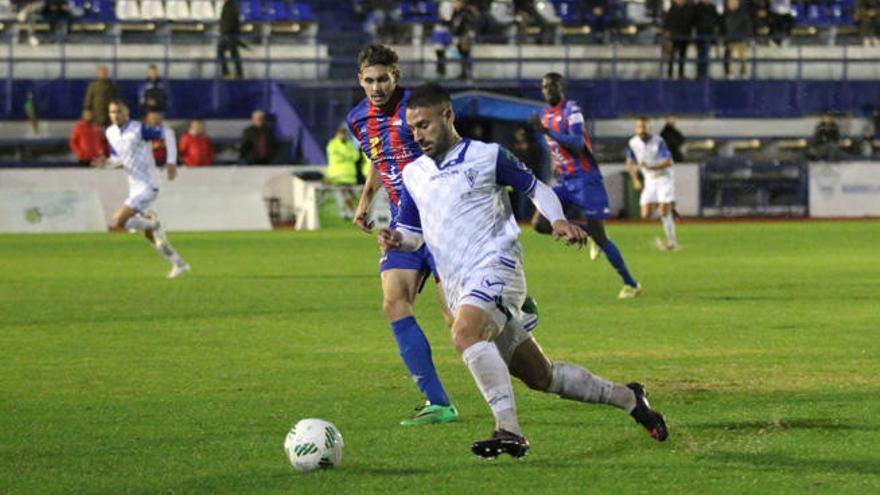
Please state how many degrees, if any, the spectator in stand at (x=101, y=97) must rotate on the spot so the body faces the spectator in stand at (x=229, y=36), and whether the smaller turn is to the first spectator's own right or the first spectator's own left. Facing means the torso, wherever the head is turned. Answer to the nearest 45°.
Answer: approximately 135° to the first spectator's own left

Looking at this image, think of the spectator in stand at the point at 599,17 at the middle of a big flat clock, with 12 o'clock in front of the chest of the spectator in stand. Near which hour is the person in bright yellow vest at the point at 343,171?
The person in bright yellow vest is roughly at 1 o'clock from the spectator in stand.

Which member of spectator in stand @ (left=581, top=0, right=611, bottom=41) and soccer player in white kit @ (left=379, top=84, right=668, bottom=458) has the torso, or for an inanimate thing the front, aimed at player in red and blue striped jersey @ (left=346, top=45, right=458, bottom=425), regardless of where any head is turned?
the spectator in stand

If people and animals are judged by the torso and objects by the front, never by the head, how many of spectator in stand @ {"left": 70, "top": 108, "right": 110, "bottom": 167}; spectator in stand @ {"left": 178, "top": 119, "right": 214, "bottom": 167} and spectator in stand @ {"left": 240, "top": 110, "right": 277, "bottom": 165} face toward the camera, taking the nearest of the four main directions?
3

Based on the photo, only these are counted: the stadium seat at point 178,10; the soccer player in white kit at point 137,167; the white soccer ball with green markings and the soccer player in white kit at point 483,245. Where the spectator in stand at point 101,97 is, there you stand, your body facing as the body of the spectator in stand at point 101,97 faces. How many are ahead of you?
3

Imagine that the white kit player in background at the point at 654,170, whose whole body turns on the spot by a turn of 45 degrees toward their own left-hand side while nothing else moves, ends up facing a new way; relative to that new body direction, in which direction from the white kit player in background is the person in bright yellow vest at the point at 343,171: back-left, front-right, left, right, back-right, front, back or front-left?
back-right

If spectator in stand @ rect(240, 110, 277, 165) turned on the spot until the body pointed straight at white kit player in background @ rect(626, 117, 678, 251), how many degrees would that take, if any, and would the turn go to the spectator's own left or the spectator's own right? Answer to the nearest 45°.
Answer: approximately 45° to the spectator's own left

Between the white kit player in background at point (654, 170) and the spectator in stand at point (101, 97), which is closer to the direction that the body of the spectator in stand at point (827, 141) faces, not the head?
the white kit player in background

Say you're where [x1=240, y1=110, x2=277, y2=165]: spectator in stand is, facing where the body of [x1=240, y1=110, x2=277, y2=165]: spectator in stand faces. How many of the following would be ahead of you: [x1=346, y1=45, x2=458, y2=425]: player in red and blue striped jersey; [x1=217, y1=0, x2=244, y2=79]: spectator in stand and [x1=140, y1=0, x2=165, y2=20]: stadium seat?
1

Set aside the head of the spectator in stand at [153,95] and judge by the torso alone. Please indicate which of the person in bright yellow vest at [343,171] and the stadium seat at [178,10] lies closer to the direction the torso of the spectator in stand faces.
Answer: the person in bright yellow vest

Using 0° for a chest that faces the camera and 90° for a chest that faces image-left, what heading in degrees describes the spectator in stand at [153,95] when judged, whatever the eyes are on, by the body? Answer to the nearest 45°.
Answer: approximately 0°

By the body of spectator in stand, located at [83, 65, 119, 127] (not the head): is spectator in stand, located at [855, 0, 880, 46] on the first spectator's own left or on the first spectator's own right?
on the first spectator's own left

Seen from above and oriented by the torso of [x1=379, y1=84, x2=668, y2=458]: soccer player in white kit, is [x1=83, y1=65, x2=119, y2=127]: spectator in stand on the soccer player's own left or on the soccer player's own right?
on the soccer player's own right
